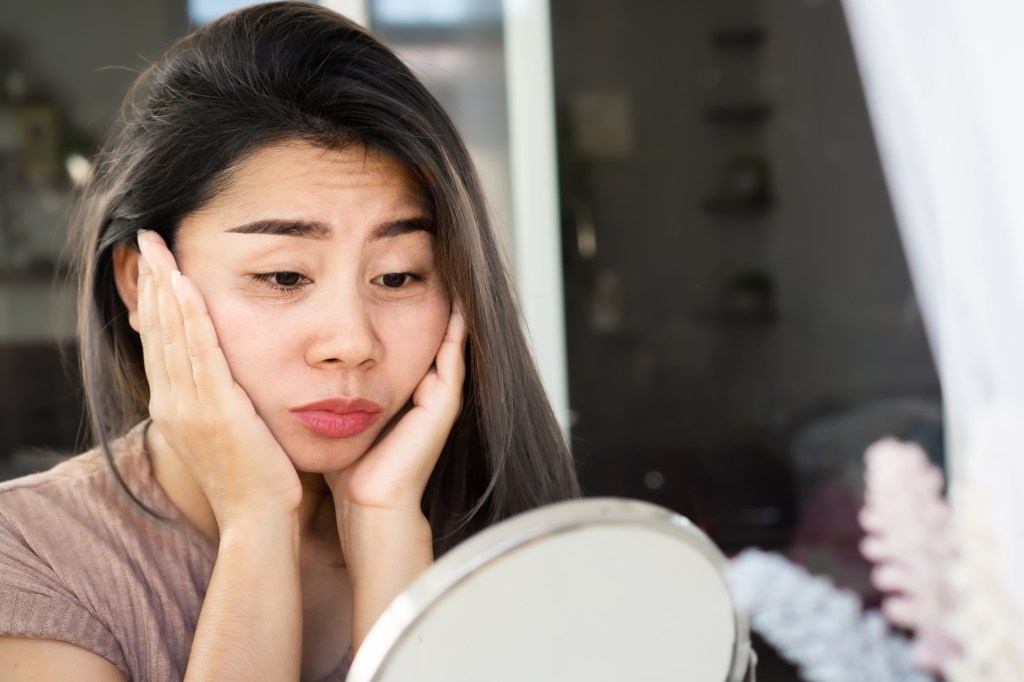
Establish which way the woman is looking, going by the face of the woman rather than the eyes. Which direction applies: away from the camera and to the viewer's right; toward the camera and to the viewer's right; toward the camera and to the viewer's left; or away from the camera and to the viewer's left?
toward the camera and to the viewer's right

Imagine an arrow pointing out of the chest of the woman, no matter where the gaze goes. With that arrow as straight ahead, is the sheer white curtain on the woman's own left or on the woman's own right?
on the woman's own left

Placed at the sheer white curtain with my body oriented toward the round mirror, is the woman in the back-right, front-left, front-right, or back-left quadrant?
front-right

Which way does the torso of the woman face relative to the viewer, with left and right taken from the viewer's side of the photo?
facing the viewer and to the right of the viewer
